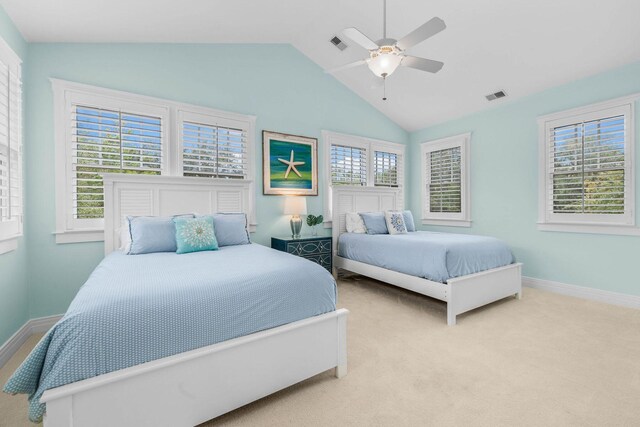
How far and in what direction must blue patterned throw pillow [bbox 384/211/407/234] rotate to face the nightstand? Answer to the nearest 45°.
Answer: approximately 90° to its right

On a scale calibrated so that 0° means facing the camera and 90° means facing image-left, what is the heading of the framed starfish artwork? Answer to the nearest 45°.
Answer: approximately 315°

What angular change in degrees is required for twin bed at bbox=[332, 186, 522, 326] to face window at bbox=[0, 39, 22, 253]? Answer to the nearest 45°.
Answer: approximately 90° to its right

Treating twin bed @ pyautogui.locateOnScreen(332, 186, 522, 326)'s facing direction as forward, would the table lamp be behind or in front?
behind

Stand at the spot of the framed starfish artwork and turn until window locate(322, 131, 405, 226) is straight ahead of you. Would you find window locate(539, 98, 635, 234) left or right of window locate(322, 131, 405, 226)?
right

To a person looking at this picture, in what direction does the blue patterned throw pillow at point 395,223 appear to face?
facing the viewer and to the right of the viewer

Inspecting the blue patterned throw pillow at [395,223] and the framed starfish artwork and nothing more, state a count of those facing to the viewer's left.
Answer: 0

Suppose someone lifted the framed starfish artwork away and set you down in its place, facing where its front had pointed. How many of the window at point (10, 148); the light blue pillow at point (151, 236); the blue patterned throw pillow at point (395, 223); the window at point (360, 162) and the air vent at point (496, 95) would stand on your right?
2

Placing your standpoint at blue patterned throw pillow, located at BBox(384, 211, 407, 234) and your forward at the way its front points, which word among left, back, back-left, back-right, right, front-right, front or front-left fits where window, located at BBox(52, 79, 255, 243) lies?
right

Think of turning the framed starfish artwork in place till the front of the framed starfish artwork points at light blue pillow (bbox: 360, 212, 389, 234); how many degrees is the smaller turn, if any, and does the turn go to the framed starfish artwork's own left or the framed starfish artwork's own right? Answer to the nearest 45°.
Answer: approximately 45° to the framed starfish artwork's own left

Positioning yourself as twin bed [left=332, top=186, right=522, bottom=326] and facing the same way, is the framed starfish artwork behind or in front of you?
behind

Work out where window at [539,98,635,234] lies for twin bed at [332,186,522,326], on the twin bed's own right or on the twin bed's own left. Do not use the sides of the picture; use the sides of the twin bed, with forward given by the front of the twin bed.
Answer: on the twin bed's own left

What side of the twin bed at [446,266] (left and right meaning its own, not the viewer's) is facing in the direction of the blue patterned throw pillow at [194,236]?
right

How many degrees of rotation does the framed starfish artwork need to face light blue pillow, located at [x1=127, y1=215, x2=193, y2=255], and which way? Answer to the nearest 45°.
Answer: approximately 90° to its right

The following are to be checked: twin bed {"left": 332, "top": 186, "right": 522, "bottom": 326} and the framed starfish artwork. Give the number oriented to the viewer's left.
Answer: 0
